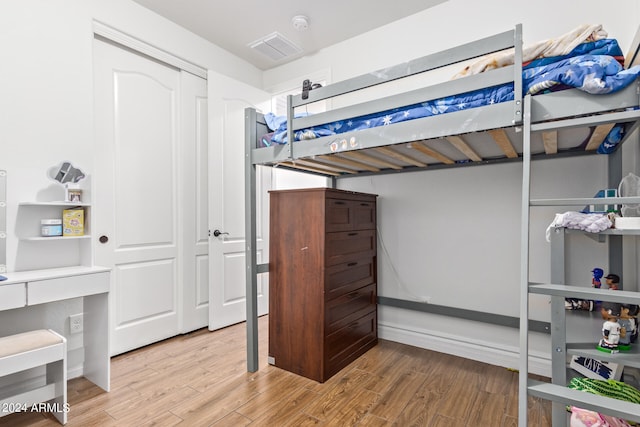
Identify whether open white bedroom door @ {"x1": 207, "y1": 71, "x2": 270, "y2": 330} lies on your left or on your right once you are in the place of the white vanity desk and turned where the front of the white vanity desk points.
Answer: on your left

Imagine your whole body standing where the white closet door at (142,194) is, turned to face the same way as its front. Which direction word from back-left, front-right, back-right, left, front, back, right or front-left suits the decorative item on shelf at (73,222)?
right

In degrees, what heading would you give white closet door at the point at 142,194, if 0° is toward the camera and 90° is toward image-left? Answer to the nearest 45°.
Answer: approximately 315°

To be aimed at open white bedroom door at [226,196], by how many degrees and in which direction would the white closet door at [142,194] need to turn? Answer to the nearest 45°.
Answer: approximately 45° to its left
